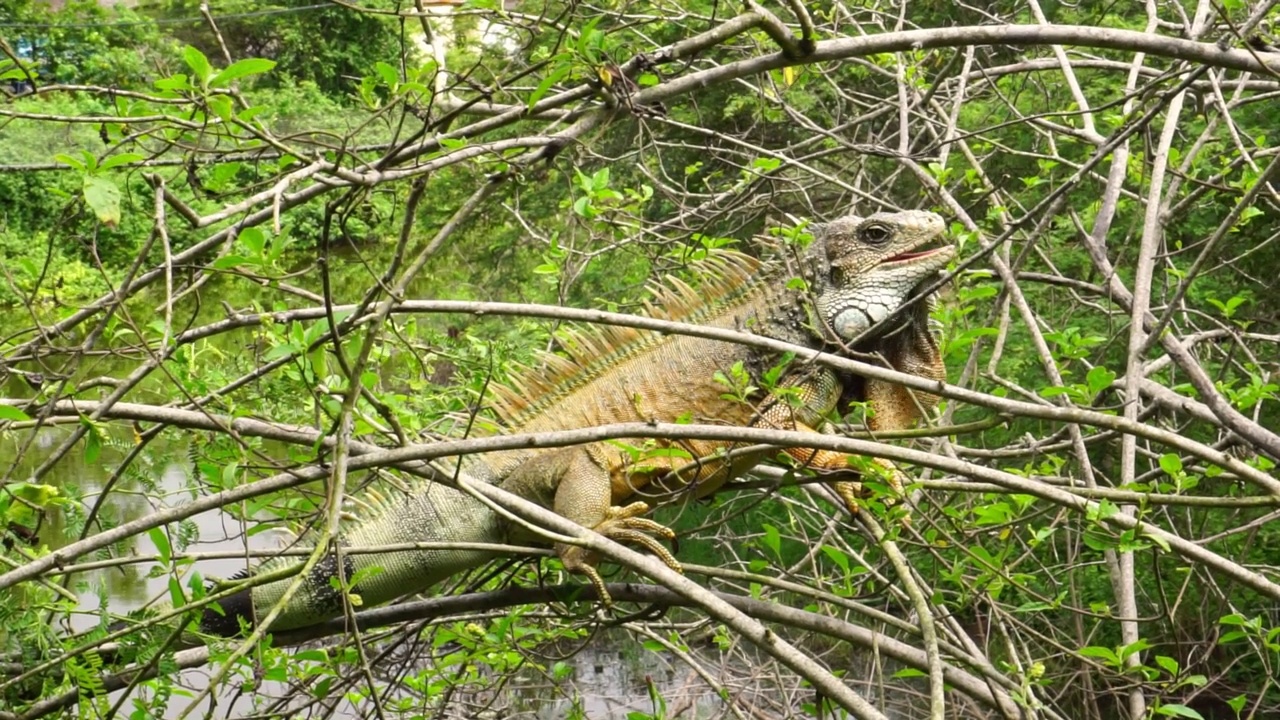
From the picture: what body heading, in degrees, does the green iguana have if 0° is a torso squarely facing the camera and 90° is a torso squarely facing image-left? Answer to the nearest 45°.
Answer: approximately 270°

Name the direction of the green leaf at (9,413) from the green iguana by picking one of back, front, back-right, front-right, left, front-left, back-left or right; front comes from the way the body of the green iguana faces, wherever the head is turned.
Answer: back-right

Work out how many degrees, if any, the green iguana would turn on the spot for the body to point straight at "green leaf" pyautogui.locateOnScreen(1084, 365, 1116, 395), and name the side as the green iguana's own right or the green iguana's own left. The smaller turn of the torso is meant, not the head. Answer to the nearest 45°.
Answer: approximately 45° to the green iguana's own right

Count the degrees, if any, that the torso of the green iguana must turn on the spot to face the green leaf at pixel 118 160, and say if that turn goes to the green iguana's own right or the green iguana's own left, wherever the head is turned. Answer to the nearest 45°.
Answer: approximately 135° to the green iguana's own right
